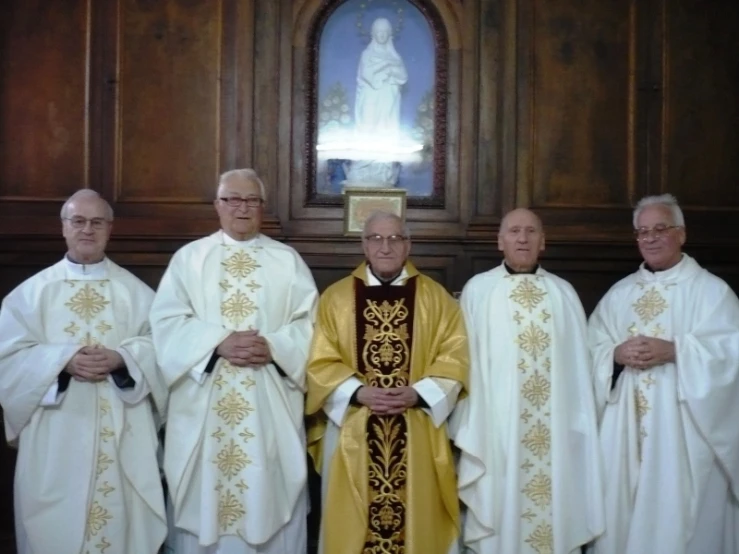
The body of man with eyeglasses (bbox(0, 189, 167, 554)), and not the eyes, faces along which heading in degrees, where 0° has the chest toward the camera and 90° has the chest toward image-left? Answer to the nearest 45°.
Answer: approximately 0°

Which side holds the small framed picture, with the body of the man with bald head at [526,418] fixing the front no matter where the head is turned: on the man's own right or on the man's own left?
on the man's own right

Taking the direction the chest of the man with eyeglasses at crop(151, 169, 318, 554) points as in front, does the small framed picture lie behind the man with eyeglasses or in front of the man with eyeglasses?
behind

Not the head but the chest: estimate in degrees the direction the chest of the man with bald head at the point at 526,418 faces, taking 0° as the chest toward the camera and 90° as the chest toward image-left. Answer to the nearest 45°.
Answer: approximately 0°

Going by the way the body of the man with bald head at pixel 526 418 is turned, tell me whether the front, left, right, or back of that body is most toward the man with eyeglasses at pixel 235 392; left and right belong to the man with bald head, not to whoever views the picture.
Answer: right

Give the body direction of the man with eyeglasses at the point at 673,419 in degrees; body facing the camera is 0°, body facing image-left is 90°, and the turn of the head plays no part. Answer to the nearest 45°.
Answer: approximately 45°

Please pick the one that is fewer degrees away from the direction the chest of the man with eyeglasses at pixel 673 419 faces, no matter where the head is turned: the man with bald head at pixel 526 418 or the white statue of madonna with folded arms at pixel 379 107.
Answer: the man with bald head

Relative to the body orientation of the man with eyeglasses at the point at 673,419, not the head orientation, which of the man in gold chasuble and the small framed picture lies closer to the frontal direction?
the man in gold chasuble

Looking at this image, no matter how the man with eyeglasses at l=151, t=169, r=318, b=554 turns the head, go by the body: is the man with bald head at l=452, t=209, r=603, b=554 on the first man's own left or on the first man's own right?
on the first man's own left

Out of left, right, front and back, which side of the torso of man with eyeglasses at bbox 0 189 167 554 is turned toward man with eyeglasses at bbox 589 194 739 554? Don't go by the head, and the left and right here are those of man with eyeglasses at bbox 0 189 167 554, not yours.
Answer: left
